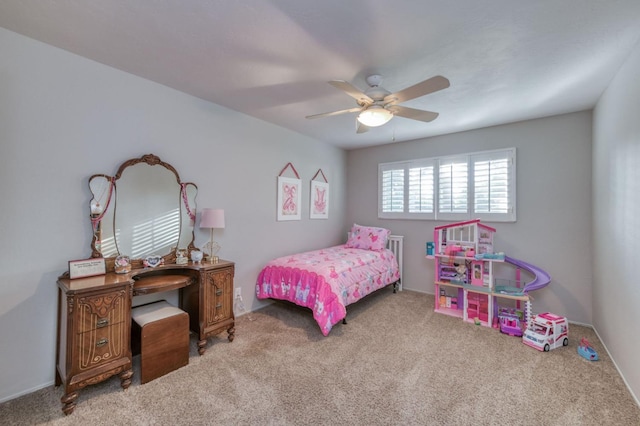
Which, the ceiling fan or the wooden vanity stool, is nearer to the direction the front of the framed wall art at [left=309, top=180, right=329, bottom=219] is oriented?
the ceiling fan

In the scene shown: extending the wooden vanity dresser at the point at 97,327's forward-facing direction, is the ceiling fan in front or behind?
in front

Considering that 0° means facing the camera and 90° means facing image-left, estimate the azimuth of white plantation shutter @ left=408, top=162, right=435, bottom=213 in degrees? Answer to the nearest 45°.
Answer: approximately 0°

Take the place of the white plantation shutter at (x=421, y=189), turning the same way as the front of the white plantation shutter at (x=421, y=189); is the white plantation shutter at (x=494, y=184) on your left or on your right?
on your left

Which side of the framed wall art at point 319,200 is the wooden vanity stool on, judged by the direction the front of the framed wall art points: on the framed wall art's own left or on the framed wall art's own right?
on the framed wall art's own right

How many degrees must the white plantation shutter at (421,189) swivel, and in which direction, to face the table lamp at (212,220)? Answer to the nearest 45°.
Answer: approximately 45° to its right

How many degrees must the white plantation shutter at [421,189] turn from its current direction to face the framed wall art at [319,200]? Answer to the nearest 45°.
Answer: approximately 90° to its right

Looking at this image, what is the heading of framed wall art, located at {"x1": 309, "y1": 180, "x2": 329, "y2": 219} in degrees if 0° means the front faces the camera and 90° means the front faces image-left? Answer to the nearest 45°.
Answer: approximately 315°

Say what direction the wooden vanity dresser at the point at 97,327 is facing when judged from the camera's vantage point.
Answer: facing the viewer and to the right of the viewer

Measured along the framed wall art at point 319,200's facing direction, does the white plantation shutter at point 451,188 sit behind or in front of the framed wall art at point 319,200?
in front

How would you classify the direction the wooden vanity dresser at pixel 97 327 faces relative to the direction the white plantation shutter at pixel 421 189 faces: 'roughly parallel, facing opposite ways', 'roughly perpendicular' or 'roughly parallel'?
roughly perpendicular

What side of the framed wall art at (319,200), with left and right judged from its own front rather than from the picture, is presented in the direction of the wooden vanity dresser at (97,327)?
right
